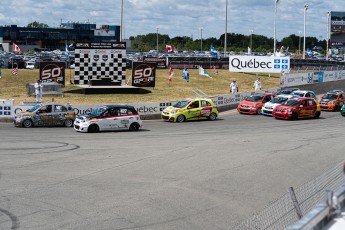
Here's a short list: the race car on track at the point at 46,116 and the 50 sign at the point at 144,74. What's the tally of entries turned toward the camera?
1

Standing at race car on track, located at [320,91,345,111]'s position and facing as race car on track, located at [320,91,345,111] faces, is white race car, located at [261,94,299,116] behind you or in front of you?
in front

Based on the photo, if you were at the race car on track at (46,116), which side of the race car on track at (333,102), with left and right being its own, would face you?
front

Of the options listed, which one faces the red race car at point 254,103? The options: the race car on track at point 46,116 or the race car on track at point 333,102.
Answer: the race car on track at point 333,102

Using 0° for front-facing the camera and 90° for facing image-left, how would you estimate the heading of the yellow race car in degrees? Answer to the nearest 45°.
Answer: approximately 45°

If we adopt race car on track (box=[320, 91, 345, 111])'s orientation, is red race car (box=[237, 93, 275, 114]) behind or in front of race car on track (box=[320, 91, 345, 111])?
in front

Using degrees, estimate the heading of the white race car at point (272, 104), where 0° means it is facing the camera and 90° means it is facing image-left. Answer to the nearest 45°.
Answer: approximately 45°

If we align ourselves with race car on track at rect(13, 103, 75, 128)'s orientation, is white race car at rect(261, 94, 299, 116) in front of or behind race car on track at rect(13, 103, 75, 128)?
behind

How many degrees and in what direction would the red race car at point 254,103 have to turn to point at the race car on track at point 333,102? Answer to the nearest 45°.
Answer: approximately 180°

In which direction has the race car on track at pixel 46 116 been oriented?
to the viewer's left

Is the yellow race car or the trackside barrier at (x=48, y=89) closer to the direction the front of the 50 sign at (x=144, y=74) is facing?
the yellow race car

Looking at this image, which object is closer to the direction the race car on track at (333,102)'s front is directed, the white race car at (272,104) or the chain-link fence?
the white race car

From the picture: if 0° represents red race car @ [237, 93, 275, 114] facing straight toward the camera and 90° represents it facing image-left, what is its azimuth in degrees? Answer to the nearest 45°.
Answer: approximately 45°
